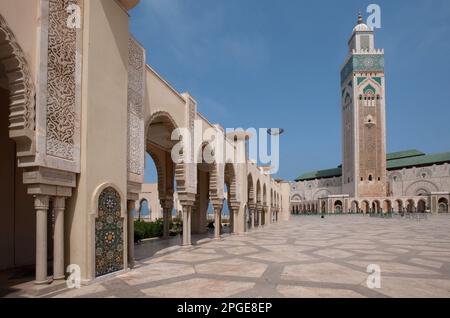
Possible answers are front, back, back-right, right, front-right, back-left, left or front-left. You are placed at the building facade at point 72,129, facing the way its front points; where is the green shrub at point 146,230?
back-left

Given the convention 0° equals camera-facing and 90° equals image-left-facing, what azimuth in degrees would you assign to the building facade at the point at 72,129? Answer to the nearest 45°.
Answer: approximately 315°
